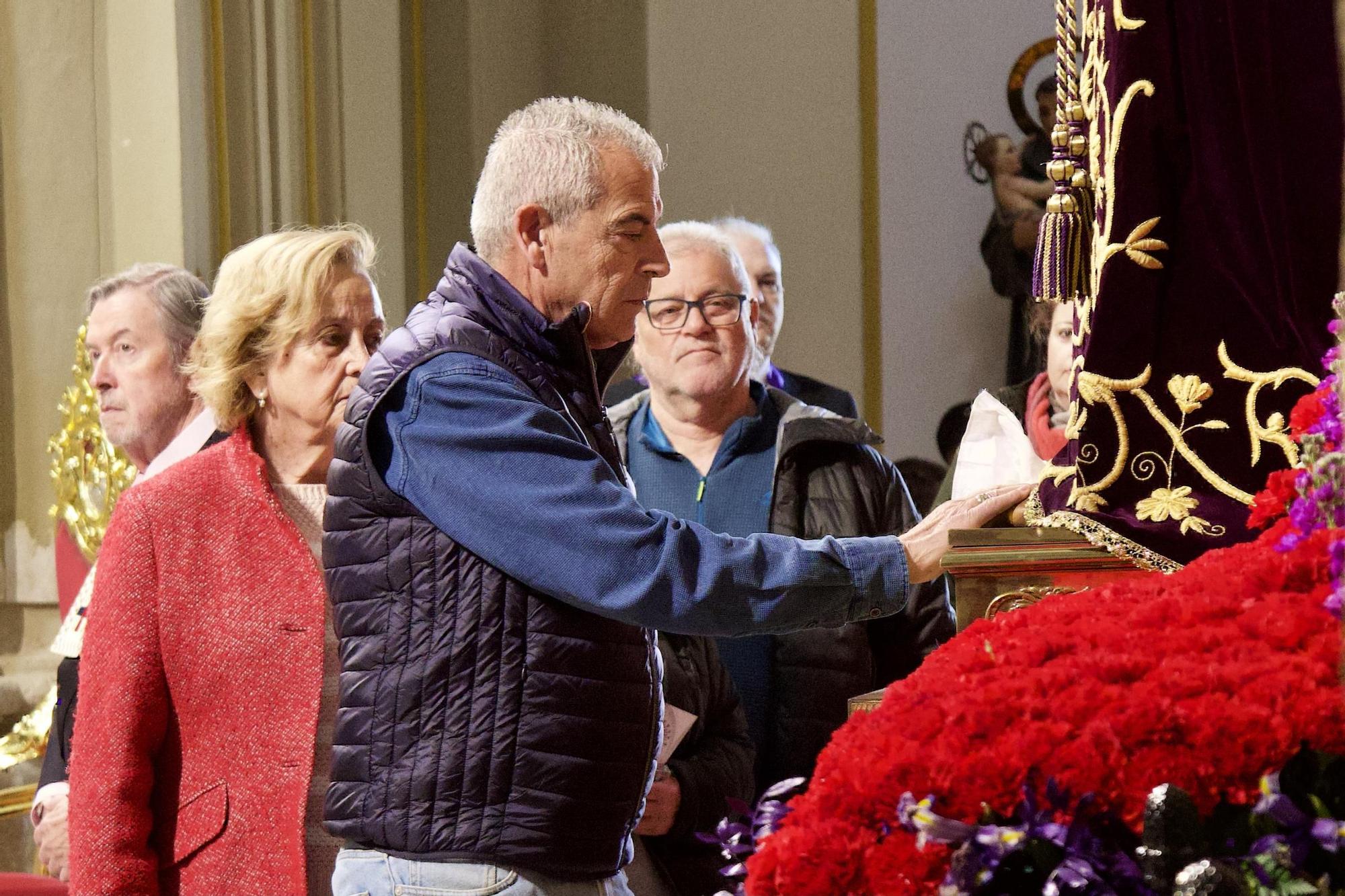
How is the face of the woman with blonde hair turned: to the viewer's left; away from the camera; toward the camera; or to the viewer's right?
to the viewer's right

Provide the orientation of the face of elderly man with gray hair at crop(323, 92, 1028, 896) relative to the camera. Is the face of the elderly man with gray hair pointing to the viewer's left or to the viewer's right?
to the viewer's right

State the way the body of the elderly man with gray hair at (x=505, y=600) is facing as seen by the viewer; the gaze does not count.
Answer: to the viewer's right

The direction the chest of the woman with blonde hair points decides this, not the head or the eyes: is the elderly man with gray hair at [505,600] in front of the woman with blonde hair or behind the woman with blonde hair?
in front

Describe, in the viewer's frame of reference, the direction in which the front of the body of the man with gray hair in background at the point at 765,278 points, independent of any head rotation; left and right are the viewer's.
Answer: facing the viewer and to the right of the viewer

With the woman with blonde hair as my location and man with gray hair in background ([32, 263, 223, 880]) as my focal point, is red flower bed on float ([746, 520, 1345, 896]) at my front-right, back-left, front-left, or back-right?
back-right

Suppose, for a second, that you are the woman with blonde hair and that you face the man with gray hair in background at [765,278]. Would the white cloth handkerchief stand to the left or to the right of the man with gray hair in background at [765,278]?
right
